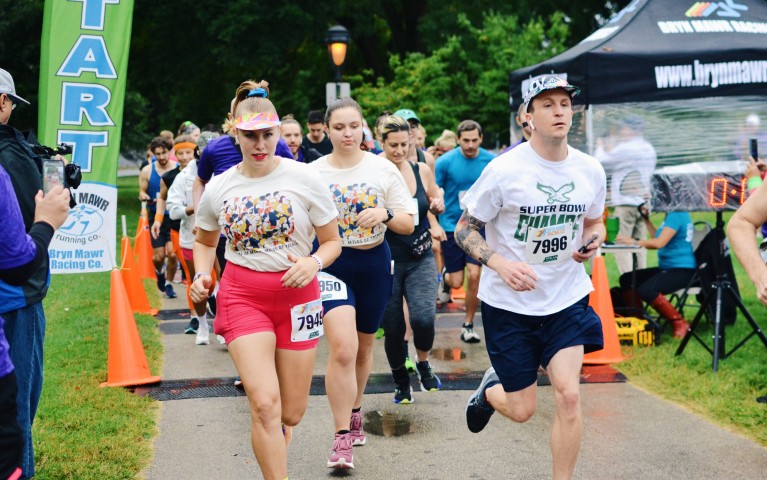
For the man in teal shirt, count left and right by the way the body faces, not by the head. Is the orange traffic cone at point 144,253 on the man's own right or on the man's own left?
on the man's own right

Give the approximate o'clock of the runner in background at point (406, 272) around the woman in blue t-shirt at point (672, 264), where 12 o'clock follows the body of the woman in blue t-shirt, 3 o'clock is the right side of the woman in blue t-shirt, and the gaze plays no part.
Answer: The runner in background is roughly at 10 o'clock from the woman in blue t-shirt.

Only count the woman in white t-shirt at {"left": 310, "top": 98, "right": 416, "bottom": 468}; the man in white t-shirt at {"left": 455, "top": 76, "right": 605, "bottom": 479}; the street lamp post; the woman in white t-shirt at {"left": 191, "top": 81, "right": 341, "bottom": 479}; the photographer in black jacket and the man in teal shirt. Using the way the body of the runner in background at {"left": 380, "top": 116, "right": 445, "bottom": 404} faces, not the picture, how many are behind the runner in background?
2

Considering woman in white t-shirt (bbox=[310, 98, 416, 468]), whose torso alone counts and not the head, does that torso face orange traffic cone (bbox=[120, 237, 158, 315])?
no

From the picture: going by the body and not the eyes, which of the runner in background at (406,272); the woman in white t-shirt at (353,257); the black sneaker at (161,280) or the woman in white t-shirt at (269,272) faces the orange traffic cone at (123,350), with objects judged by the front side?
the black sneaker

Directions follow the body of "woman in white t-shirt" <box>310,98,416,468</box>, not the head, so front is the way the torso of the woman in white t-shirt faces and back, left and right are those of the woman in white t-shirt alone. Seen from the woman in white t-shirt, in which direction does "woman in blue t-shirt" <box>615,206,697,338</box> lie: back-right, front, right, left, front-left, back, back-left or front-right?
back-left

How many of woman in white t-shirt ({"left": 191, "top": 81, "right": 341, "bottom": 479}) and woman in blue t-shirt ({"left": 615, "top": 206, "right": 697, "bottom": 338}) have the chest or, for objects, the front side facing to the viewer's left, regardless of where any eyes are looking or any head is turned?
1

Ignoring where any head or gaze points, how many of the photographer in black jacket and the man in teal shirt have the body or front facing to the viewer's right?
1

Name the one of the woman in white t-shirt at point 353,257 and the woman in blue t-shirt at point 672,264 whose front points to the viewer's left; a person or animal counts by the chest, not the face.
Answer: the woman in blue t-shirt

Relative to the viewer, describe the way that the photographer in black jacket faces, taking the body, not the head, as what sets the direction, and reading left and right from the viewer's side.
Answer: facing to the right of the viewer

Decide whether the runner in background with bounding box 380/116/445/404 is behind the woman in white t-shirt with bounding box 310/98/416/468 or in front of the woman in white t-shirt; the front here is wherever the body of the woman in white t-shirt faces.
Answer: behind

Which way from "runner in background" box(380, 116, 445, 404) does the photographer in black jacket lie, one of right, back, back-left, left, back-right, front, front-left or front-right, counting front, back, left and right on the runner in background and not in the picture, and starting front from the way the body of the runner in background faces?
front-right

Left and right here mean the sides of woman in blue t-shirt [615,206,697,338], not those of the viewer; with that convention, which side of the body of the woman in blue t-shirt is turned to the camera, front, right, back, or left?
left

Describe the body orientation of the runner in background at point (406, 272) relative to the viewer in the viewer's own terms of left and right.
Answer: facing the viewer

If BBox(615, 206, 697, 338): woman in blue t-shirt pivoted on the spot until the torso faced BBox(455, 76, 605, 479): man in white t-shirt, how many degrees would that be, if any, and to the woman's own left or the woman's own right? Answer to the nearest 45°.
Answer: approximately 90° to the woman's own left

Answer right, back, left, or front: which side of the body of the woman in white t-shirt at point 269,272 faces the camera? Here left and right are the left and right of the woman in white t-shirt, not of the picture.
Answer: front

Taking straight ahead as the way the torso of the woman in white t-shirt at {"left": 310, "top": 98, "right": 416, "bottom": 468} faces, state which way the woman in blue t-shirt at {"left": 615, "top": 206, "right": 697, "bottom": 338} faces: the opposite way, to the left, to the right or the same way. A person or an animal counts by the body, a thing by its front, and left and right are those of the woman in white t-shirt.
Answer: to the right

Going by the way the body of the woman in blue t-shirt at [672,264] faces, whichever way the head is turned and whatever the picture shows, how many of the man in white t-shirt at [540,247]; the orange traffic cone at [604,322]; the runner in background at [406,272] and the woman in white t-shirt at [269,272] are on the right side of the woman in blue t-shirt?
0
